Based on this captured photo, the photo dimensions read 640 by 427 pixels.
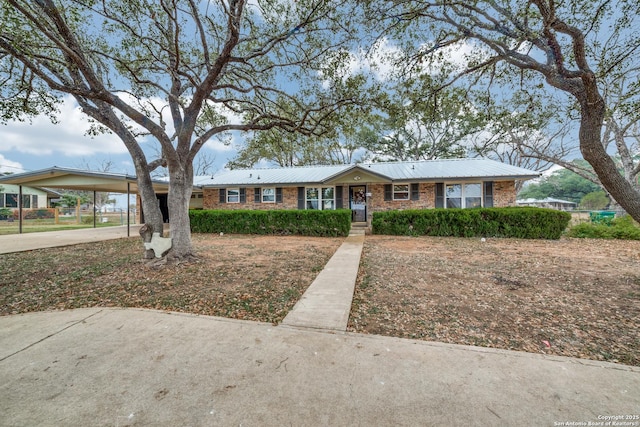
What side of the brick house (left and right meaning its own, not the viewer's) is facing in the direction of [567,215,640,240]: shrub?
left

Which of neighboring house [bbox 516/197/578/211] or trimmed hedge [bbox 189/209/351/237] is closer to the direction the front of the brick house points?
the trimmed hedge

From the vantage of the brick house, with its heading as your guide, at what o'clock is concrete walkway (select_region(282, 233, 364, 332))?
The concrete walkway is roughly at 12 o'clock from the brick house.

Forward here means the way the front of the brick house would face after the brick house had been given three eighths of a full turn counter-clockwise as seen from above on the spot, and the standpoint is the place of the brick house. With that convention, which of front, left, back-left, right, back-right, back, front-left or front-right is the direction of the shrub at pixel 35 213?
back-left

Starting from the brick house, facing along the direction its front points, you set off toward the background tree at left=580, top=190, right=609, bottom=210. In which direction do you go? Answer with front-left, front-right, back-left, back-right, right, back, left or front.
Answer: back-left

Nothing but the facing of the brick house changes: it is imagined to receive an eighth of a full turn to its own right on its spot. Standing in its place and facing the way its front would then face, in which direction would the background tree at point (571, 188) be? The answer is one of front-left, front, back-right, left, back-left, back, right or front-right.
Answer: back

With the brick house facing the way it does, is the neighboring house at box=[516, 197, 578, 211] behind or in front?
behind

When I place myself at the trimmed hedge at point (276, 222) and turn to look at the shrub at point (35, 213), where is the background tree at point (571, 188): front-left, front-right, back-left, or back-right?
back-right

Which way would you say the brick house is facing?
toward the camera
